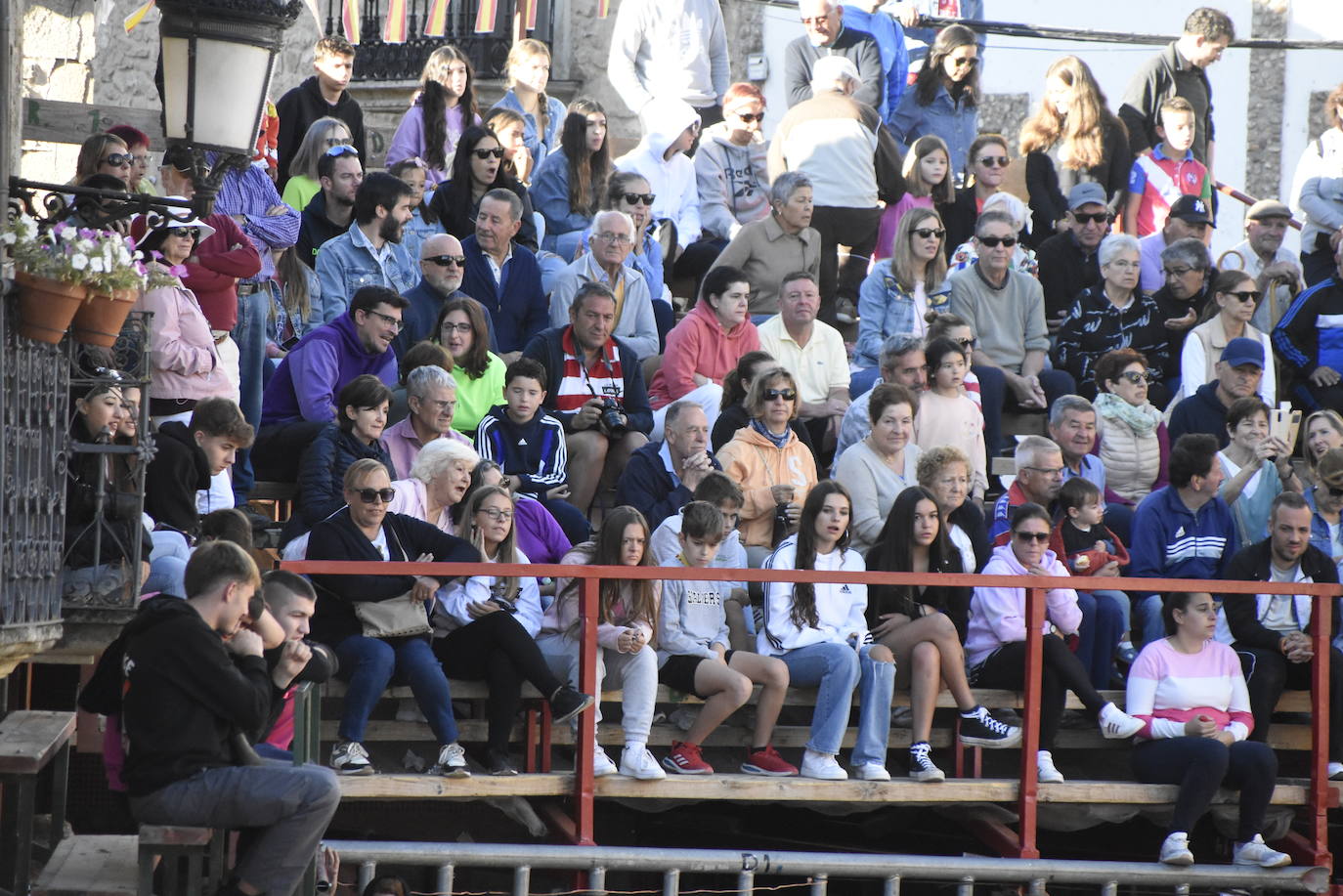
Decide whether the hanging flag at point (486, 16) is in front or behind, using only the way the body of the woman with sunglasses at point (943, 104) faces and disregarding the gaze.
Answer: behind

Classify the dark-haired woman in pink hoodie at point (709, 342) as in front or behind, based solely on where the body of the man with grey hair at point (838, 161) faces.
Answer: behind

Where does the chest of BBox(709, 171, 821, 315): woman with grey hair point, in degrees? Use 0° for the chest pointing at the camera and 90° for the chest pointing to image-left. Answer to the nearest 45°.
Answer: approximately 315°

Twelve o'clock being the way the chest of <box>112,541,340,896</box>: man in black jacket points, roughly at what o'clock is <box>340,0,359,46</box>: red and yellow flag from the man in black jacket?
The red and yellow flag is roughly at 9 o'clock from the man in black jacket.

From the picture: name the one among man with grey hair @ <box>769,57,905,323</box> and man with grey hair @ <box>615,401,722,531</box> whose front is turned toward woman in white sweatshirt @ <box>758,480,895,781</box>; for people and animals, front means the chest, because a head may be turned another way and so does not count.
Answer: man with grey hair @ <box>615,401,722,531</box>

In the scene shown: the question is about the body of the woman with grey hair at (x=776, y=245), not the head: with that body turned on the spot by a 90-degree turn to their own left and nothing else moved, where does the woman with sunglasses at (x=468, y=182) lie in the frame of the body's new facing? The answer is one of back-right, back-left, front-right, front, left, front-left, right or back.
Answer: back-left

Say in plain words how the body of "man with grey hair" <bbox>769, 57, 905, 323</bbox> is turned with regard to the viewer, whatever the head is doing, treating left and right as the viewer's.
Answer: facing away from the viewer

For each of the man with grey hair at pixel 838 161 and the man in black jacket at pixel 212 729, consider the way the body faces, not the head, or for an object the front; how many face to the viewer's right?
1

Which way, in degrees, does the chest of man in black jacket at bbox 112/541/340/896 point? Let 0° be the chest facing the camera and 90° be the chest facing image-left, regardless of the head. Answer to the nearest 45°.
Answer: approximately 270°
